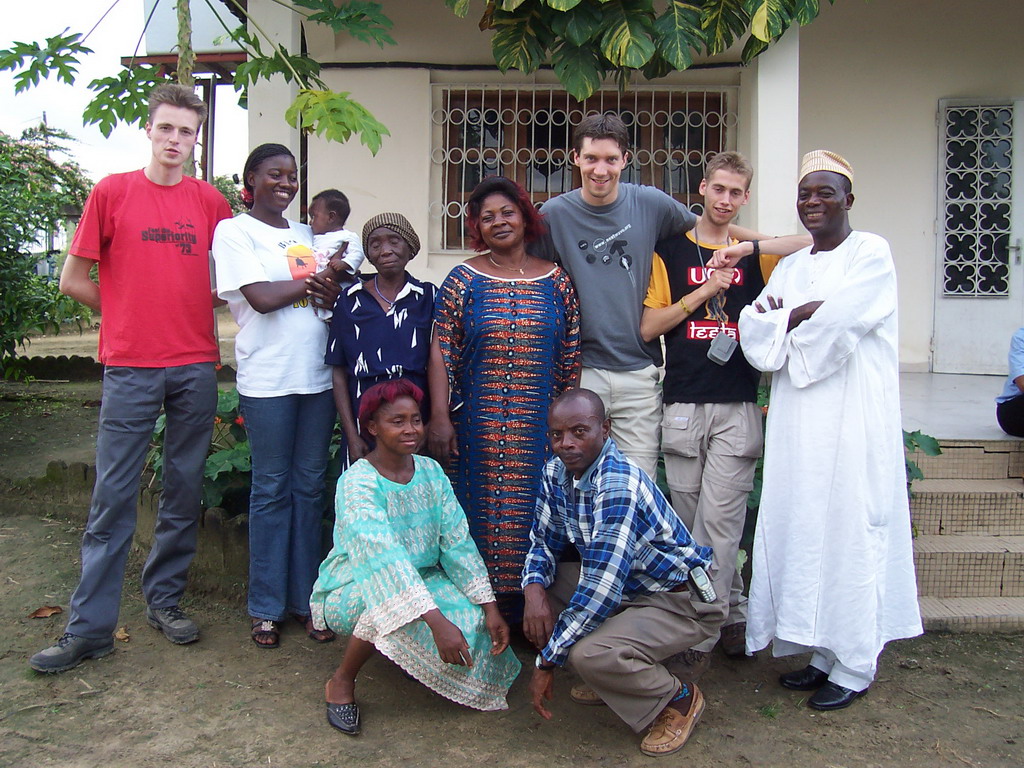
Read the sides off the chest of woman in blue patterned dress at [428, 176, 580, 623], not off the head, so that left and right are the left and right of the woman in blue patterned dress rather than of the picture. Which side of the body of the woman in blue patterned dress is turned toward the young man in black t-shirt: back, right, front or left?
left

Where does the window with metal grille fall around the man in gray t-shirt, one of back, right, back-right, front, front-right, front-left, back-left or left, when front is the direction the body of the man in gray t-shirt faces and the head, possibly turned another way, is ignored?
back

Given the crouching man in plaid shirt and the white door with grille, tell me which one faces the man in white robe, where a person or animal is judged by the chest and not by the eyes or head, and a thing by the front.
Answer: the white door with grille
